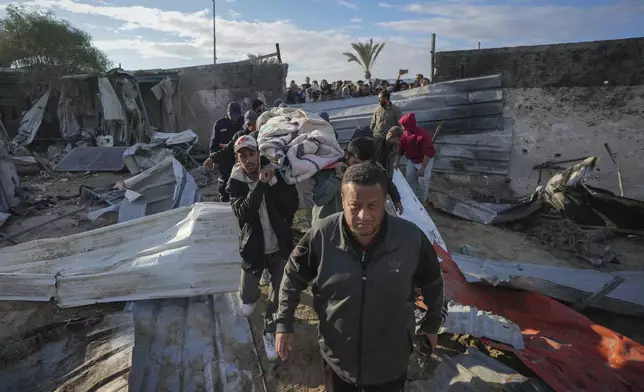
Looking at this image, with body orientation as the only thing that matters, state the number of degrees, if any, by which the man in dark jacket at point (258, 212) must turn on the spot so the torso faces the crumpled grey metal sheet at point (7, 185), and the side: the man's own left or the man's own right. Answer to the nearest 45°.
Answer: approximately 135° to the man's own right

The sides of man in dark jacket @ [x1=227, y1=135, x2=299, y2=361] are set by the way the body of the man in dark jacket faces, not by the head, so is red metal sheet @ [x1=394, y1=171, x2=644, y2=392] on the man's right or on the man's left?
on the man's left

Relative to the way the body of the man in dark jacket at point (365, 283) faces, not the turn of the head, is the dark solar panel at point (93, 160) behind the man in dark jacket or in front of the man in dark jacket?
behind

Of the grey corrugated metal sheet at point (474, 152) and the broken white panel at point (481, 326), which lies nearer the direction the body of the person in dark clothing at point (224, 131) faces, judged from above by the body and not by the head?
the broken white panel

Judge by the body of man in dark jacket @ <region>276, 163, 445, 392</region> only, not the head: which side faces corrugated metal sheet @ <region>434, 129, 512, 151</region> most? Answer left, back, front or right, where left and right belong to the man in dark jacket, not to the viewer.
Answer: back

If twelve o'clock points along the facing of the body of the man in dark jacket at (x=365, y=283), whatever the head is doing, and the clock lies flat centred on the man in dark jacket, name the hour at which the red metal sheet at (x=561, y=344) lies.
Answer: The red metal sheet is roughly at 8 o'clock from the man in dark jacket.

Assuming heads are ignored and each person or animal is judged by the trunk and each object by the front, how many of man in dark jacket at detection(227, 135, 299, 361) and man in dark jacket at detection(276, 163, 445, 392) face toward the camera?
2

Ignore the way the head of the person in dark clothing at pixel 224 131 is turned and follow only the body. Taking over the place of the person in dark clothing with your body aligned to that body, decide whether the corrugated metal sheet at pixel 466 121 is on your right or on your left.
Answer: on your left

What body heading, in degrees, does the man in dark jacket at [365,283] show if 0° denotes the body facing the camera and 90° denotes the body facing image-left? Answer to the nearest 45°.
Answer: approximately 0°

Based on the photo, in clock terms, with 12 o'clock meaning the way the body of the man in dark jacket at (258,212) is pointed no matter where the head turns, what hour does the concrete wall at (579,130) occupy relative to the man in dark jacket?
The concrete wall is roughly at 8 o'clock from the man in dark jacket.
